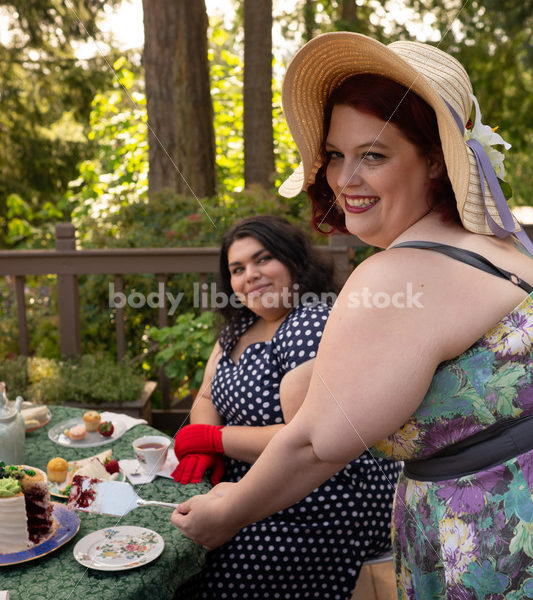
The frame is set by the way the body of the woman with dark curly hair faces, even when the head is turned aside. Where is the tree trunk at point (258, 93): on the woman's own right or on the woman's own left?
on the woman's own right

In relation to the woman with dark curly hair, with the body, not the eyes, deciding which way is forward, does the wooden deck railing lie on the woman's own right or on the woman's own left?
on the woman's own right

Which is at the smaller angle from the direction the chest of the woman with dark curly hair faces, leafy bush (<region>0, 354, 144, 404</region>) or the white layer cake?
the white layer cake

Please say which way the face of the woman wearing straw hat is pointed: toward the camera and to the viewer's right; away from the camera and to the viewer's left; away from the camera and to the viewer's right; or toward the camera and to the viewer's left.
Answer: toward the camera and to the viewer's left

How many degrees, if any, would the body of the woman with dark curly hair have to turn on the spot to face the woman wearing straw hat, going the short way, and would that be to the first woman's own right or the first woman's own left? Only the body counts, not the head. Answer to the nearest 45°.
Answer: approximately 45° to the first woman's own left

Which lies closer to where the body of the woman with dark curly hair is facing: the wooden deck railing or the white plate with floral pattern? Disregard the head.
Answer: the white plate with floral pattern

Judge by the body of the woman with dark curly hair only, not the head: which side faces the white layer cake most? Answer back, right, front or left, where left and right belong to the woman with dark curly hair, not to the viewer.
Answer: front

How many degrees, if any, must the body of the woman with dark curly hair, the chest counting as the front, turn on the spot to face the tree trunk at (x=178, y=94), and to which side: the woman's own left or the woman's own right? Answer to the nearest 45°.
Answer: approximately 135° to the woman's own right

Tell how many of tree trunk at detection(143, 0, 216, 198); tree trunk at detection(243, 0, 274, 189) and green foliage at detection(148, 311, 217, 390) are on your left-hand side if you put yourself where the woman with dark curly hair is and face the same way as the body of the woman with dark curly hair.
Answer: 0
